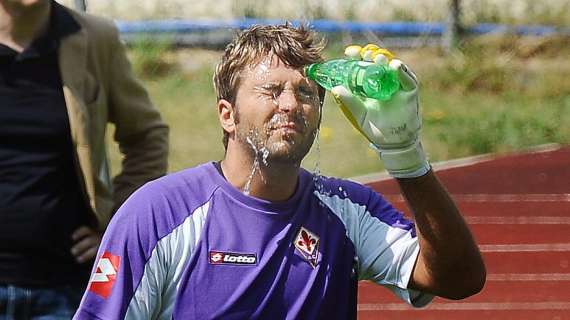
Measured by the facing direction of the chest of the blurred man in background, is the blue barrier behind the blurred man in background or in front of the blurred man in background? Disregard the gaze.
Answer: behind

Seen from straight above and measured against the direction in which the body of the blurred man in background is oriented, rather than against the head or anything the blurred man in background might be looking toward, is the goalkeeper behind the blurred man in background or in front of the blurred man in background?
in front

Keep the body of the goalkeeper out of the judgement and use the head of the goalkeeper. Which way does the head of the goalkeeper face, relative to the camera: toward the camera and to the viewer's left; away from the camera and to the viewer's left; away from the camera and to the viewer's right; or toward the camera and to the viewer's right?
toward the camera and to the viewer's right

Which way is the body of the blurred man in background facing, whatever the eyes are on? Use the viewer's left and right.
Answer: facing the viewer

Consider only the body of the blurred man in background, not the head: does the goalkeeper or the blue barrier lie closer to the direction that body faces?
the goalkeeper
